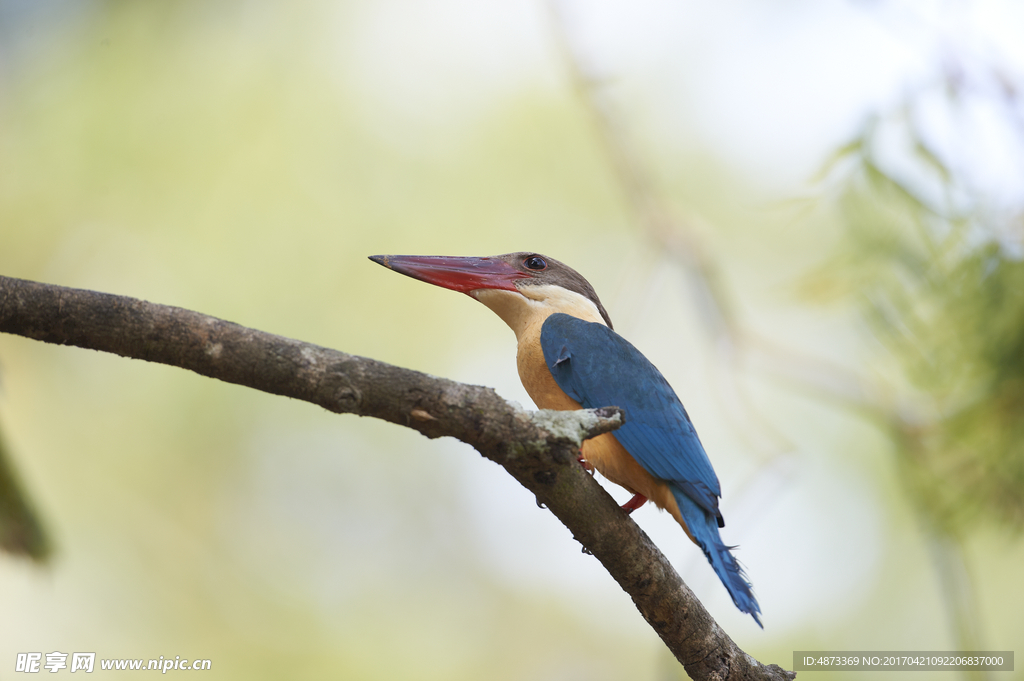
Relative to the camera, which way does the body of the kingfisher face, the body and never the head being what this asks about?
to the viewer's left
